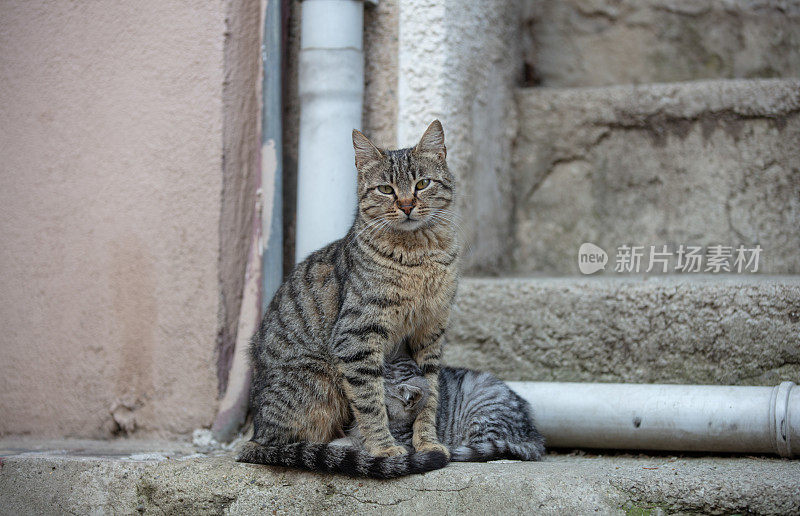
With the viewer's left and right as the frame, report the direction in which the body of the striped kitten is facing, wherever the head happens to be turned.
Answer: facing to the left of the viewer

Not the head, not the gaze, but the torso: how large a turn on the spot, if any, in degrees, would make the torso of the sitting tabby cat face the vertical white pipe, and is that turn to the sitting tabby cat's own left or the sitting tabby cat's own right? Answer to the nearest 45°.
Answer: approximately 135° to the sitting tabby cat's own left

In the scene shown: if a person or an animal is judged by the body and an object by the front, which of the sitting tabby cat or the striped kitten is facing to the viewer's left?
the striped kitten

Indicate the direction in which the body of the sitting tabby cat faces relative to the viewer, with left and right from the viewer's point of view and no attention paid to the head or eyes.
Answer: facing the viewer and to the right of the viewer

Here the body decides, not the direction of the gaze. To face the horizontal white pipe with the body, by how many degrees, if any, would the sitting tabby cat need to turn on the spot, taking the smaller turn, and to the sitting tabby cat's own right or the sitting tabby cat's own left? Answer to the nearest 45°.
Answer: approximately 45° to the sitting tabby cat's own left

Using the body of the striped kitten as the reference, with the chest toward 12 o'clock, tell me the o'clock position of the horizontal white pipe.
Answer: The horizontal white pipe is roughly at 6 o'clock from the striped kitten.
